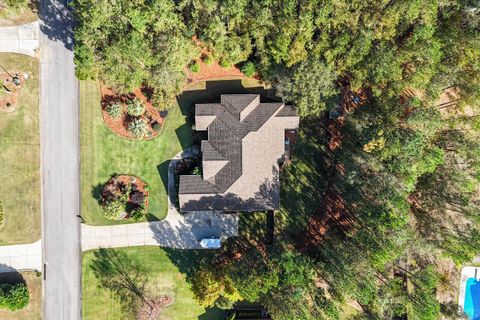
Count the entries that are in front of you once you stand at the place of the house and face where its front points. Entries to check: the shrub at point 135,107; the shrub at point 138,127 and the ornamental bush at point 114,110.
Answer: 3

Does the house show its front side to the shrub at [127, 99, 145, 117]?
yes

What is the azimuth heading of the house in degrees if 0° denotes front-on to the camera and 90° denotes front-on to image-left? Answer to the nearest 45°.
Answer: approximately 90°

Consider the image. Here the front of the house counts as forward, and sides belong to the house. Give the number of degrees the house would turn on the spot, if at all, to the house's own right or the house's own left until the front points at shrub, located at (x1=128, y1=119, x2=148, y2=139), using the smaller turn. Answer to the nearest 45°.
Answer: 0° — it already faces it

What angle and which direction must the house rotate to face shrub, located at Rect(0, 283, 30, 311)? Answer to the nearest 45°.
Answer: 0° — it already faces it
